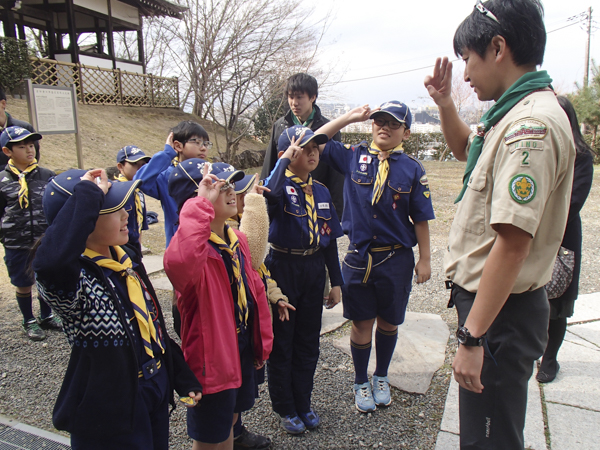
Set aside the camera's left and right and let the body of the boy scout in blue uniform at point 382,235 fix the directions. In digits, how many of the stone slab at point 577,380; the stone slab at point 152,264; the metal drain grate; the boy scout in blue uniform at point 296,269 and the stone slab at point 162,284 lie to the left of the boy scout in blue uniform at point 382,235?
1

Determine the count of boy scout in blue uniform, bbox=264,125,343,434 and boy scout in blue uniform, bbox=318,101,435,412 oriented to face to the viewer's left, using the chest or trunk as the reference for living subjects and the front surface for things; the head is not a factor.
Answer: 0

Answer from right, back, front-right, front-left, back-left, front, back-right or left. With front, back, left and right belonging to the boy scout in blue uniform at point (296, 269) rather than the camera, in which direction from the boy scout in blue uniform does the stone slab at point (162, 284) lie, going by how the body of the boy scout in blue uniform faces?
back

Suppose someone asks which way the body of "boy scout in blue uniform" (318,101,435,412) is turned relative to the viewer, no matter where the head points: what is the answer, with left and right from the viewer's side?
facing the viewer

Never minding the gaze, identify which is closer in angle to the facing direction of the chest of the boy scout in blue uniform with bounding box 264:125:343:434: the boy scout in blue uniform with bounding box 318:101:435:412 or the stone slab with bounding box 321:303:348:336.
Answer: the boy scout in blue uniform

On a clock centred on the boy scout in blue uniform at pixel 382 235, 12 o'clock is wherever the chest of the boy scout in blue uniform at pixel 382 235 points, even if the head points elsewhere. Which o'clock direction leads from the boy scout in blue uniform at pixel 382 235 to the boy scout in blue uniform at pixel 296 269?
the boy scout in blue uniform at pixel 296 269 is roughly at 2 o'clock from the boy scout in blue uniform at pixel 382 235.

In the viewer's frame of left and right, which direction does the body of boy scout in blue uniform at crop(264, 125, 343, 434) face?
facing the viewer and to the right of the viewer

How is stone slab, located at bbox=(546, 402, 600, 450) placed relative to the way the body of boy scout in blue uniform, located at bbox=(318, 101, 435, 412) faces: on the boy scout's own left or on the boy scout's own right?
on the boy scout's own left

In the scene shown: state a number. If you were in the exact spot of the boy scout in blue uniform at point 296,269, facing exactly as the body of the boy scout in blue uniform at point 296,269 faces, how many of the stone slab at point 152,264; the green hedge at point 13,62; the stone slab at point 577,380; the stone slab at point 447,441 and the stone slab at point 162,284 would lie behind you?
3

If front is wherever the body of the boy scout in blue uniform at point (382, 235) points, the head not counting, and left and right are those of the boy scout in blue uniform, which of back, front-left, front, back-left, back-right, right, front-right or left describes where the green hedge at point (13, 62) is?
back-right

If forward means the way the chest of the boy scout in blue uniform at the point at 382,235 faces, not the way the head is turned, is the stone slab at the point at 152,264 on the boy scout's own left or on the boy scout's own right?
on the boy scout's own right

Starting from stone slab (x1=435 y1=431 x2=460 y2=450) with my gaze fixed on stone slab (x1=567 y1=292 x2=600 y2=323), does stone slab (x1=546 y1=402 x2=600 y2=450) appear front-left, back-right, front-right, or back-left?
front-right

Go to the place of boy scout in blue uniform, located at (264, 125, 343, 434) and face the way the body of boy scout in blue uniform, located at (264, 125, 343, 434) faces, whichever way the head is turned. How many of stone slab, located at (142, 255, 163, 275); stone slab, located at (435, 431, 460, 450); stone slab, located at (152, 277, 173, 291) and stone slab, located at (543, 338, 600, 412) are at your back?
2
